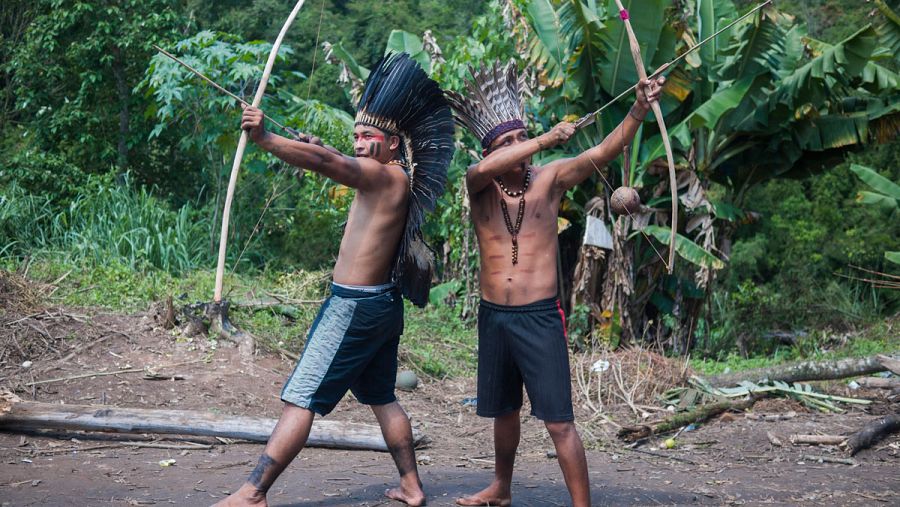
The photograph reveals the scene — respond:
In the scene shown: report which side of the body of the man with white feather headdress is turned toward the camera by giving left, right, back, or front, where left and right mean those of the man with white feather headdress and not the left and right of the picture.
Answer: front

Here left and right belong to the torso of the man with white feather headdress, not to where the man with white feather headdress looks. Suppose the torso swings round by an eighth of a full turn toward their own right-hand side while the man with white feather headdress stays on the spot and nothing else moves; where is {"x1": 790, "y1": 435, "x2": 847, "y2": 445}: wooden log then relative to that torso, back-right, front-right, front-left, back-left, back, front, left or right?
back

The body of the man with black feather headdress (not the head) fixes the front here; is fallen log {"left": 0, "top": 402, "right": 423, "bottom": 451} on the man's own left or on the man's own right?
on the man's own right

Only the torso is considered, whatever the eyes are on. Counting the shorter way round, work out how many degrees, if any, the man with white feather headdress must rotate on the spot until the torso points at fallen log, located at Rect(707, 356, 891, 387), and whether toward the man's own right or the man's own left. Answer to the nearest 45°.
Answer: approximately 135° to the man's own left

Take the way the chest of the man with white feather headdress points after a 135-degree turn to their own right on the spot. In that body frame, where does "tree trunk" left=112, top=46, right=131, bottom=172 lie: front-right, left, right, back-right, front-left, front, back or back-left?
front

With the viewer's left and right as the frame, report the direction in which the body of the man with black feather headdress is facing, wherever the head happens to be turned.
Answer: facing to the left of the viewer

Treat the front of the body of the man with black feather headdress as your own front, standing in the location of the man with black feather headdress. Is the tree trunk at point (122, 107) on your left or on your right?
on your right

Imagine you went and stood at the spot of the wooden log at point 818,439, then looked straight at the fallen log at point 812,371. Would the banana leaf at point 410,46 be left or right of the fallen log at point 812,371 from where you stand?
left

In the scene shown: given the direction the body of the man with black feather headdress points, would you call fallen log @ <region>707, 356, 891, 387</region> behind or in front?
behind

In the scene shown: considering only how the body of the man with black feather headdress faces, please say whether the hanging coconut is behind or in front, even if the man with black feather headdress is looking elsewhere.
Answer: behind

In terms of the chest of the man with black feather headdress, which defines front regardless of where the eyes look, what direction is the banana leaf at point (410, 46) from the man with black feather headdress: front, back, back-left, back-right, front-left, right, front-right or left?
right

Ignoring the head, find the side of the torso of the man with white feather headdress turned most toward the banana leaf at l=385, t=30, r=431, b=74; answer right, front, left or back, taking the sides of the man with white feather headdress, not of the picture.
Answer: back

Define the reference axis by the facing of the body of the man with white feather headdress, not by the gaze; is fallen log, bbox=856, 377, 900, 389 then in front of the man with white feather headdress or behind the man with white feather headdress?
behind
